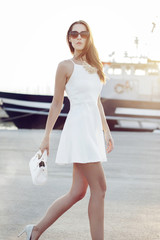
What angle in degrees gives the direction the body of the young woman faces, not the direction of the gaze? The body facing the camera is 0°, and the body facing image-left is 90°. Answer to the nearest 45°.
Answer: approximately 315°
